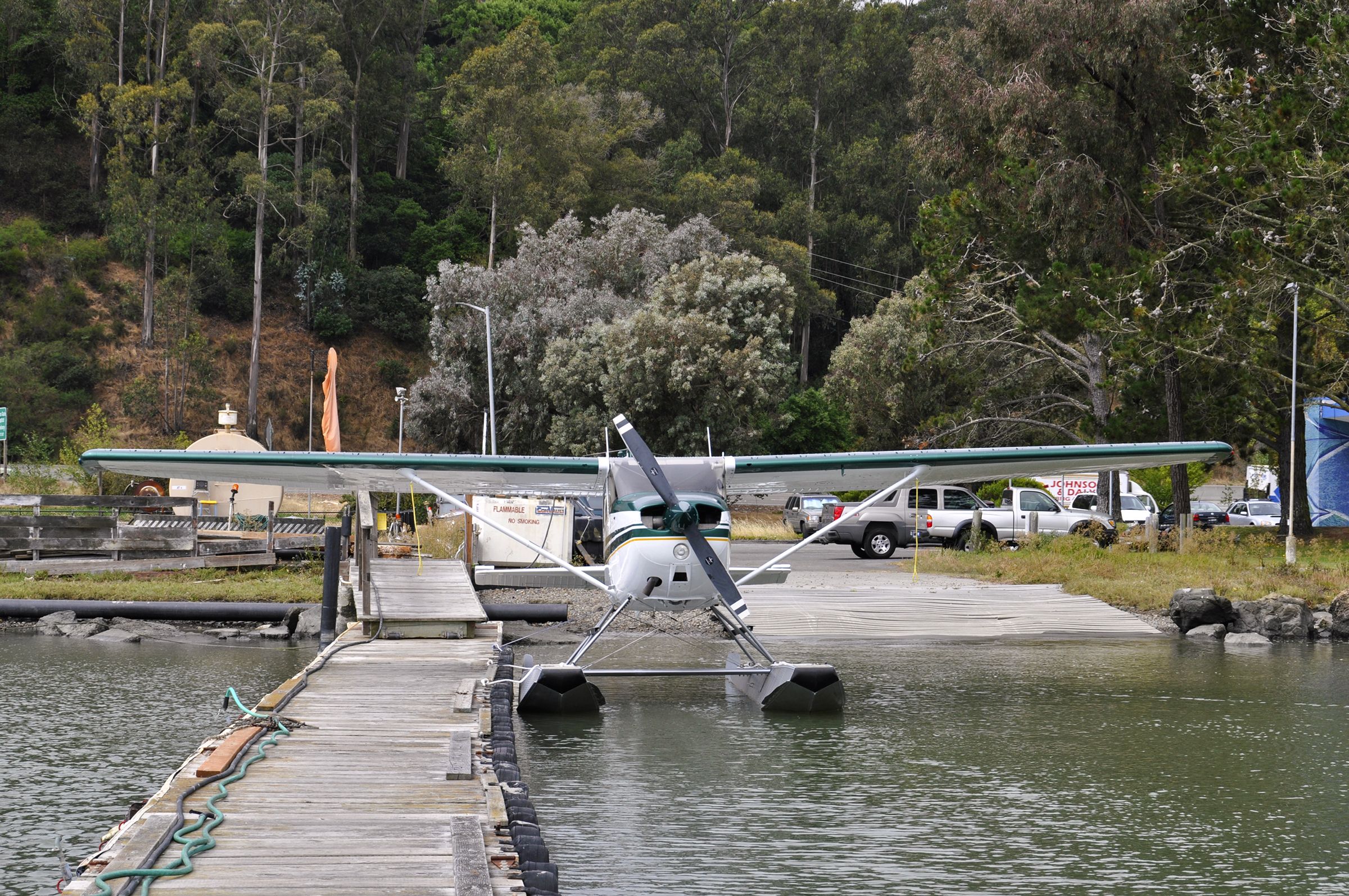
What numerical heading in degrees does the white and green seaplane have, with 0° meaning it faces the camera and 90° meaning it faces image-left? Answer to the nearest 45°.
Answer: approximately 0°

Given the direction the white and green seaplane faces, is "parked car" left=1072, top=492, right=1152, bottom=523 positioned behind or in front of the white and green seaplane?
behind

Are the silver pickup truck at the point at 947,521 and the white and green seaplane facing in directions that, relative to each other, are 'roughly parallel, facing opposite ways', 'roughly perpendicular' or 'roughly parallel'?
roughly perpendicular

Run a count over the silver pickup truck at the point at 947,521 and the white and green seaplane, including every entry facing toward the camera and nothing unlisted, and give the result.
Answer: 1

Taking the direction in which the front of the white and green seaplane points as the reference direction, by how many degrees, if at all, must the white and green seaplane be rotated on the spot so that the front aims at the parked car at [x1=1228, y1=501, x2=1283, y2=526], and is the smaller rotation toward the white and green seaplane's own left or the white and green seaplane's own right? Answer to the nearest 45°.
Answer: approximately 135° to the white and green seaplane's own left

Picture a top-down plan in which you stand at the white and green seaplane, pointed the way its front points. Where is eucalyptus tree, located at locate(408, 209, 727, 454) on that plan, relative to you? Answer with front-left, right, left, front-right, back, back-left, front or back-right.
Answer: back

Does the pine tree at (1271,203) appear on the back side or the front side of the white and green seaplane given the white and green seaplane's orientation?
on the back side

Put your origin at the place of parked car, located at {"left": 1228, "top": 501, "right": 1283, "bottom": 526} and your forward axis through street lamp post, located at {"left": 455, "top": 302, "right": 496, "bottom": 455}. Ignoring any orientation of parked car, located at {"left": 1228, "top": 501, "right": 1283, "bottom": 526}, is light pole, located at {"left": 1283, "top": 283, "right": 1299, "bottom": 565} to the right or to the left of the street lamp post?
left
